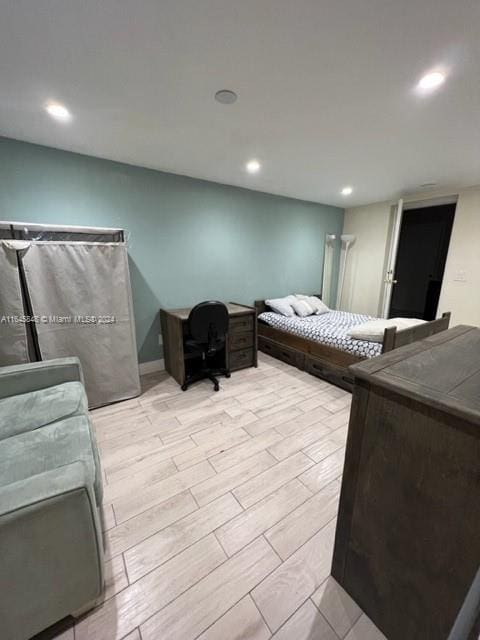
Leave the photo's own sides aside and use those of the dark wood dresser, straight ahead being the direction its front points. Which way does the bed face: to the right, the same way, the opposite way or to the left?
the opposite way

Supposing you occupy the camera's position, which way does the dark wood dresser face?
facing away from the viewer and to the left of the viewer

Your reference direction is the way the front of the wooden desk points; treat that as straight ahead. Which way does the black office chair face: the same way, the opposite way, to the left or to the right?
the opposite way

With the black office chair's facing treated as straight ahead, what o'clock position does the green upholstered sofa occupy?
The green upholstered sofa is roughly at 8 o'clock from the black office chair.

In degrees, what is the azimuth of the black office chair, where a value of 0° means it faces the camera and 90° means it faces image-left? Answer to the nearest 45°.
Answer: approximately 135°

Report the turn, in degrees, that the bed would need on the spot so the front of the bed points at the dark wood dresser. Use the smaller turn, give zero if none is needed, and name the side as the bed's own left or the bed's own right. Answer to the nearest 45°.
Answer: approximately 45° to the bed's own right

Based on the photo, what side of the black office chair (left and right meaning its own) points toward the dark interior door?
right

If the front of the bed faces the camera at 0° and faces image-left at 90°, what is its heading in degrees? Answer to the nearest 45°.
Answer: approximately 315°

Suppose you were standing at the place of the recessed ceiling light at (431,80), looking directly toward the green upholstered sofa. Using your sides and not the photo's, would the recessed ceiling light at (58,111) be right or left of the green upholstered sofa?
right
